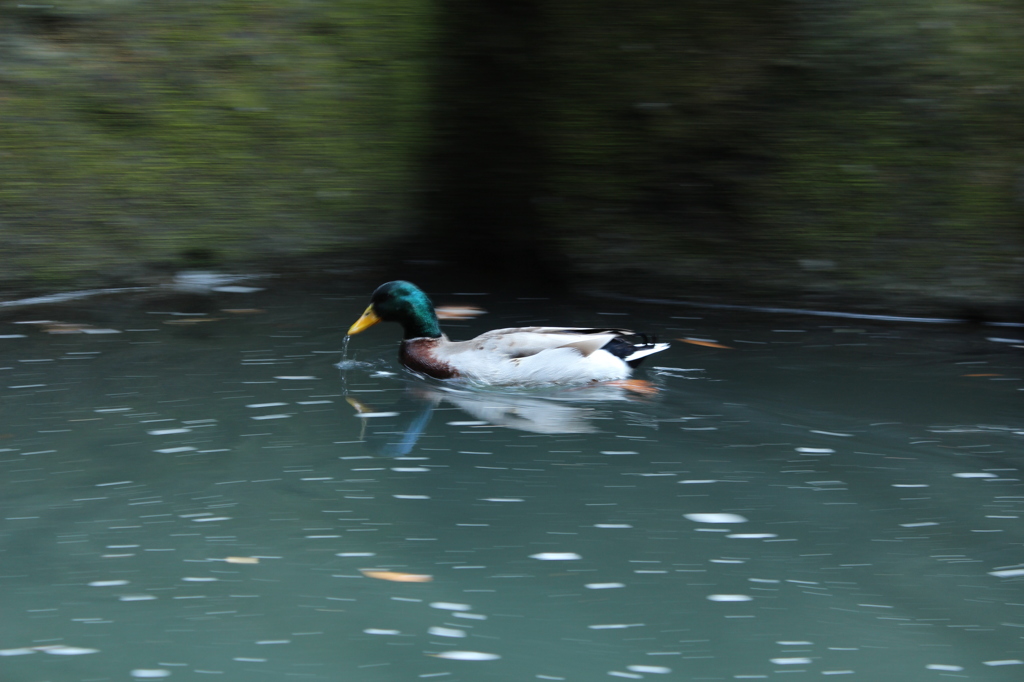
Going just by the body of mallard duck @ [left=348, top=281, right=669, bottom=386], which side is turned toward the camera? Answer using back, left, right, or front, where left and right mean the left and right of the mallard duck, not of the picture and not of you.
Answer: left

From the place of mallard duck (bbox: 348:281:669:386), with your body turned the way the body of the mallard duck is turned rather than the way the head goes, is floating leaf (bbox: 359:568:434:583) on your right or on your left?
on your left

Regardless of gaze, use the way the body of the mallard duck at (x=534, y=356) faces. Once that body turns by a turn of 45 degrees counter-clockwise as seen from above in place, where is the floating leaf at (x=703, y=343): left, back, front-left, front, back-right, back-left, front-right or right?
back
